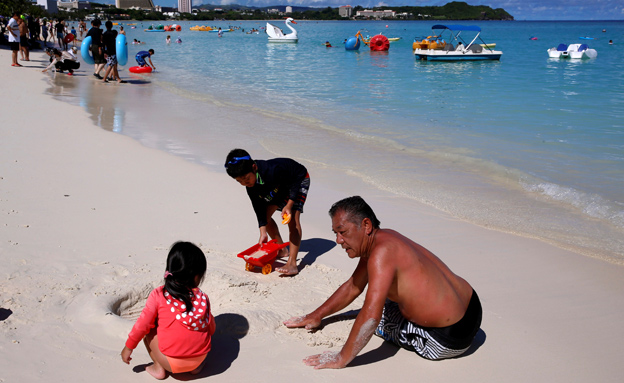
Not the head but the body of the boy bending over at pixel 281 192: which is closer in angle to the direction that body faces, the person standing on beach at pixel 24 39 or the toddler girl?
the toddler girl

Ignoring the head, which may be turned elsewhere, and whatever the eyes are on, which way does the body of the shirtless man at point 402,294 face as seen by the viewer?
to the viewer's left

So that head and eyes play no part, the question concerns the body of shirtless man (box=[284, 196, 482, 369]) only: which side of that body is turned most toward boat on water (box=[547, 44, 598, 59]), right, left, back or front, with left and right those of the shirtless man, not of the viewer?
right

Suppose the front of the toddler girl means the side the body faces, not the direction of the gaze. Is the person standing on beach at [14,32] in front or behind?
in front

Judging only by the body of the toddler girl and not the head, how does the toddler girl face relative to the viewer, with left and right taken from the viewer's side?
facing away from the viewer and to the left of the viewer

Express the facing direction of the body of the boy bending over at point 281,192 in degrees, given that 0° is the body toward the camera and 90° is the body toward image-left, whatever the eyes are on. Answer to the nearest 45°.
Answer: approximately 45°

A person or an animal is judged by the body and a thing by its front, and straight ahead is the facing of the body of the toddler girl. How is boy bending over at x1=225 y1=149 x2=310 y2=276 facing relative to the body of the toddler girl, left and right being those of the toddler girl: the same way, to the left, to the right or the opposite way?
to the left

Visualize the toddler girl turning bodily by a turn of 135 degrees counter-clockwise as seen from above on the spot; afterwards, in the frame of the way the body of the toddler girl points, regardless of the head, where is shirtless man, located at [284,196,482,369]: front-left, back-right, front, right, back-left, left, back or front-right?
left

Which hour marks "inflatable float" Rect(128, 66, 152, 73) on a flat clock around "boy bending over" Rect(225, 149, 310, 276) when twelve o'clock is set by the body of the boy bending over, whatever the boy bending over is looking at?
The inflatable float is roughly at 4 o'clock from the boy bending over.

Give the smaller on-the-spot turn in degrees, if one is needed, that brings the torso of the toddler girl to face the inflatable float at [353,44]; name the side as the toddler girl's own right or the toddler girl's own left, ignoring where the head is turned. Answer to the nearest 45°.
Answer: approximately 45° to the toddler girl's own right
